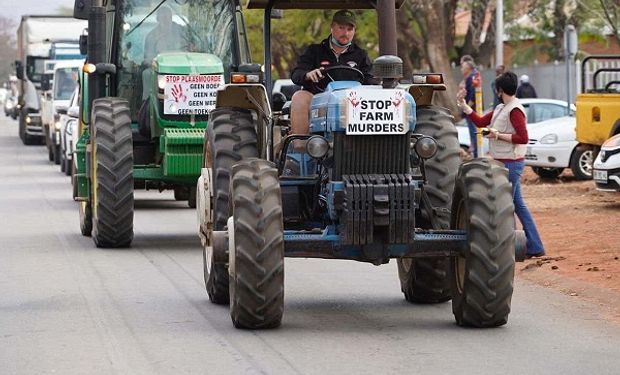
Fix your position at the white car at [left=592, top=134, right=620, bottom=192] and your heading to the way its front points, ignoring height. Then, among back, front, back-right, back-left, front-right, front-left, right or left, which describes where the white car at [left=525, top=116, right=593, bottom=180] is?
back-right

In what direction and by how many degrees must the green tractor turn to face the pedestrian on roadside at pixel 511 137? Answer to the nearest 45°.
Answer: approximately 45° to its left

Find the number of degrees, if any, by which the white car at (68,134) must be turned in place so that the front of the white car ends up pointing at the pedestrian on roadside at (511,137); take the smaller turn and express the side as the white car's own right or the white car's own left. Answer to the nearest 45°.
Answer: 0° — it already faces them

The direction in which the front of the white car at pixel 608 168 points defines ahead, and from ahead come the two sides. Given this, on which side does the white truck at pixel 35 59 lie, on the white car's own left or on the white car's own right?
on the white car's own right

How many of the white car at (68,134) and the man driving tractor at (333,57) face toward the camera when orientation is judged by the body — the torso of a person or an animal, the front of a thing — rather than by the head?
2

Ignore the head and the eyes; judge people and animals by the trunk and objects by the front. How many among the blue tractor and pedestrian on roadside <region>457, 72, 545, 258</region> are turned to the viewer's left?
1

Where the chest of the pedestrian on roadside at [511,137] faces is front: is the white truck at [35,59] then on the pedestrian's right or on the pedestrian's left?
on the pedestrian's right

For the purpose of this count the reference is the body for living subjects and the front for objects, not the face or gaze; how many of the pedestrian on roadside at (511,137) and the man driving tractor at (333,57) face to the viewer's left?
1

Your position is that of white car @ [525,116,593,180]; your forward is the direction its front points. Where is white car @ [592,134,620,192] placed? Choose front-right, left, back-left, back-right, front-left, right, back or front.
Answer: front-left

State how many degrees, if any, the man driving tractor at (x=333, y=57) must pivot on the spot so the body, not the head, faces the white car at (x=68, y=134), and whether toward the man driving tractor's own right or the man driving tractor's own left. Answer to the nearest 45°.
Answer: approximately 180°

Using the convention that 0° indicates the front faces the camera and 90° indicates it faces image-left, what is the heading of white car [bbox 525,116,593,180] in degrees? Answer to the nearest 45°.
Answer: approximately 45°

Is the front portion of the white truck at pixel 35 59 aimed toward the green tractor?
yes
